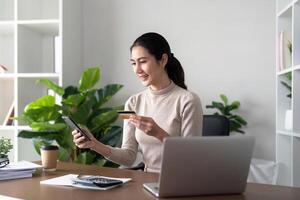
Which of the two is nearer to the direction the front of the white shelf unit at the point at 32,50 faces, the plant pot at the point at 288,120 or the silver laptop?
the silver laptop

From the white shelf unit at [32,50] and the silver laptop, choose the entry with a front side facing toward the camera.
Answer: the white shelf unit

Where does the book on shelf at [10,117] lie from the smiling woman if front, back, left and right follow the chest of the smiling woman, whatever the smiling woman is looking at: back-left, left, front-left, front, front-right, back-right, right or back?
right

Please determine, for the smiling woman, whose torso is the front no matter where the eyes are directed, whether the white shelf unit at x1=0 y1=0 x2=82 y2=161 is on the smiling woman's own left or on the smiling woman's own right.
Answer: on the smiling woman's own right

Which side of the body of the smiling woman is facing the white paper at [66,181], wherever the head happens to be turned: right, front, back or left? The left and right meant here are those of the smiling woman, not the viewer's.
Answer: front

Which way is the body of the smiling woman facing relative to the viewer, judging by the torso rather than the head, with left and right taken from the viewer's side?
facing the viewer and to the left of the viewer

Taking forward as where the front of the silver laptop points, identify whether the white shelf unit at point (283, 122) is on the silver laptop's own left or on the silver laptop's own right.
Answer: on the silver laptop's own right

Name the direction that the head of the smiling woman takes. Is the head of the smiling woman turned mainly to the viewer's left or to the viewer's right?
to the viewer's left

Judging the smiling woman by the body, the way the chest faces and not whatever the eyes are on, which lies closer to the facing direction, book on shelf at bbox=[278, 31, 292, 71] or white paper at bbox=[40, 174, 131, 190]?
the white paper

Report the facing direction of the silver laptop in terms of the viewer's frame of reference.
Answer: facing away from the viewer and to the left of the viewer

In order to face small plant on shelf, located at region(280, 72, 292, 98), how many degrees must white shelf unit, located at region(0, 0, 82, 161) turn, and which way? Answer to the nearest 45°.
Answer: approximately 45° to its left

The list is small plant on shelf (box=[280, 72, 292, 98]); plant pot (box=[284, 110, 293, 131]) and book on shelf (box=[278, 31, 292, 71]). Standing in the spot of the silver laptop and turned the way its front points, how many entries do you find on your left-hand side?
0

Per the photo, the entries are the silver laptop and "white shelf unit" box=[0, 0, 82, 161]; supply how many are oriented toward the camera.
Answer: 1

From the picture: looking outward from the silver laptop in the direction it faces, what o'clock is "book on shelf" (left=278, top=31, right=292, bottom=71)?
The book on shelf is roughly at 2 o'clock from the silver laptop.

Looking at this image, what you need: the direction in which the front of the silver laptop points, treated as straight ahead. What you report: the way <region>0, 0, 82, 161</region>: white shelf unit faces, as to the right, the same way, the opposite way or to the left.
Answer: the opposite way

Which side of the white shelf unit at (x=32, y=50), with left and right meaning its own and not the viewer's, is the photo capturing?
front
